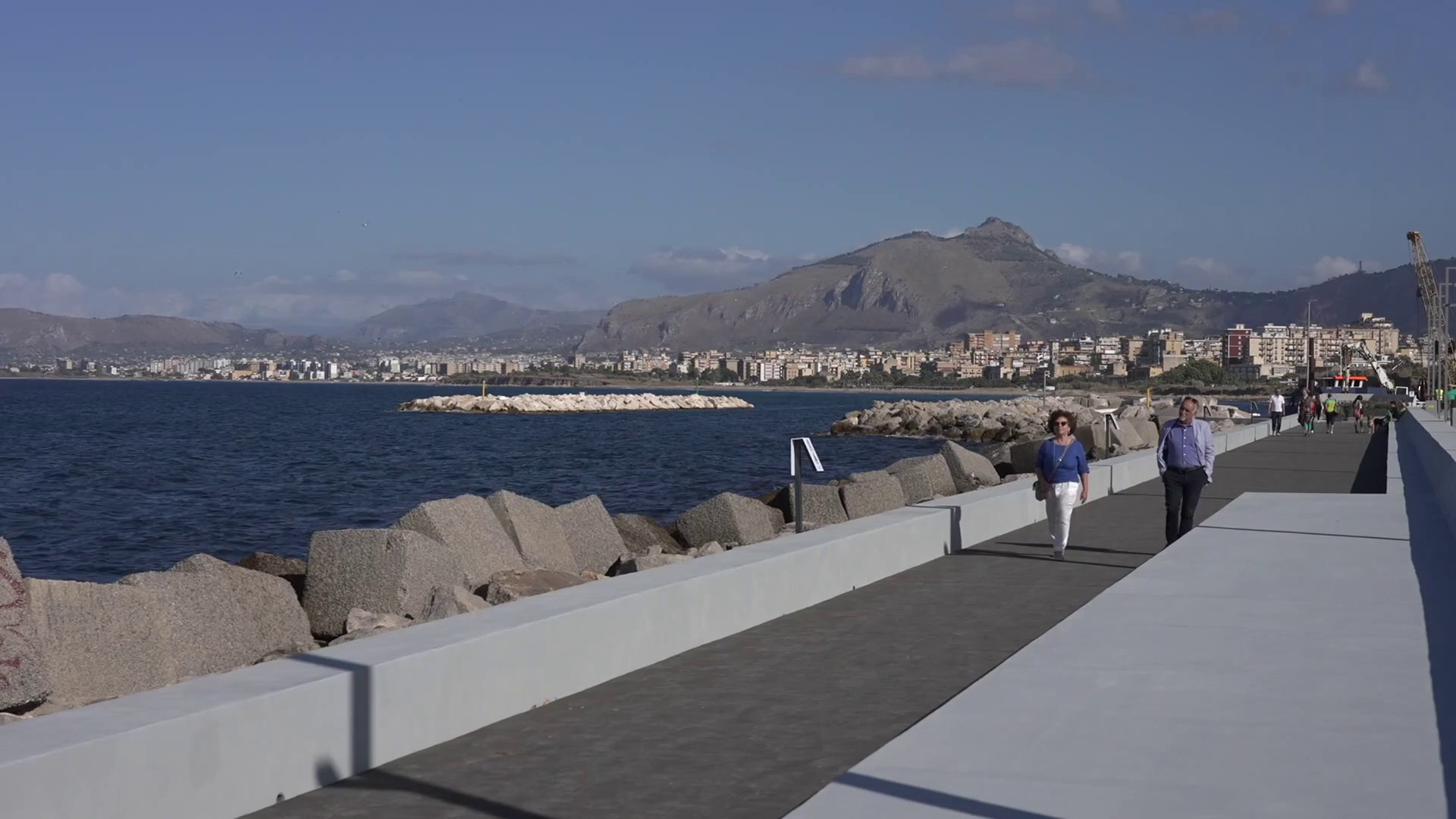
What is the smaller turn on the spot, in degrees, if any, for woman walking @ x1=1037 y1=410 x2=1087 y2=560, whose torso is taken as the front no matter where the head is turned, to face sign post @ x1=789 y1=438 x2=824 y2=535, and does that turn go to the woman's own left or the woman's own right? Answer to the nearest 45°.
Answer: approximately 45° to the woman's own right

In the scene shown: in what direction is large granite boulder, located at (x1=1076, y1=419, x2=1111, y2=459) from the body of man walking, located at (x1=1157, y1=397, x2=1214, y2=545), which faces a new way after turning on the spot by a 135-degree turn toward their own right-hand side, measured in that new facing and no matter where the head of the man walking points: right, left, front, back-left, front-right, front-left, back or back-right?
front-right

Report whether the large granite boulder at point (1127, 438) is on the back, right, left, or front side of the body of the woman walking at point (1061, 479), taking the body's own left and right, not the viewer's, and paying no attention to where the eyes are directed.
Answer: back

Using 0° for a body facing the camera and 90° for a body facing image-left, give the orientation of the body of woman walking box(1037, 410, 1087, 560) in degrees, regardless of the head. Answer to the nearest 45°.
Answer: approximately 0°

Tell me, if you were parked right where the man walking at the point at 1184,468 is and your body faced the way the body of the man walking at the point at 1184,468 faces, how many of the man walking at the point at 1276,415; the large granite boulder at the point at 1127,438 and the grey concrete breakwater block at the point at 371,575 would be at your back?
2

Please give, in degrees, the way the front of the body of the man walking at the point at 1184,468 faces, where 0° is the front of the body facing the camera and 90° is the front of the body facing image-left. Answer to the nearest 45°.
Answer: approximately 0°
